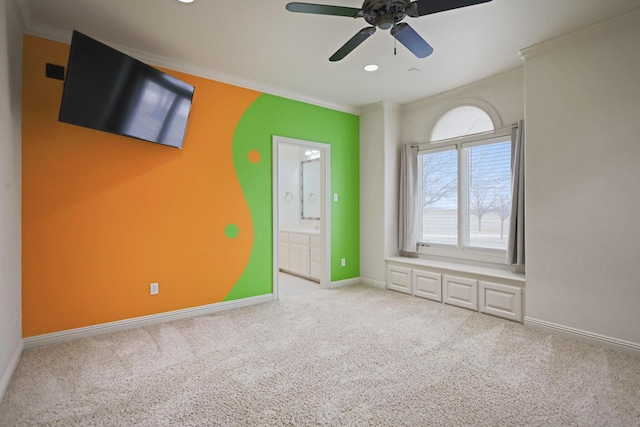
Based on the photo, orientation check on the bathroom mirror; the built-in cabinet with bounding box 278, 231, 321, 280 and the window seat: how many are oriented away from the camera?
0

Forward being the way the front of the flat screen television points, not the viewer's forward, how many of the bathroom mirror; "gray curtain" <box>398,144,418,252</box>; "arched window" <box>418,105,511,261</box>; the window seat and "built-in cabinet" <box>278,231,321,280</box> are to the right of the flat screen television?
0

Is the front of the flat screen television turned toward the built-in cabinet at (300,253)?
no

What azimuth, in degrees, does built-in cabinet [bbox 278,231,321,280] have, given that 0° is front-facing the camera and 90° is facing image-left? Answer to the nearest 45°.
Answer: approximately 45°

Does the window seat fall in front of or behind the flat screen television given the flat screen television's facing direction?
in front

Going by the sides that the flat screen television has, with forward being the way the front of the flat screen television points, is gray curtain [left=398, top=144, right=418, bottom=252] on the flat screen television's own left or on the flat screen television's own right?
on the flat screen television's own left

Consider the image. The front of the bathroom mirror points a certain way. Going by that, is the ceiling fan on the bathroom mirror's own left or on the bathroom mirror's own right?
on the bathroom mirror's own left

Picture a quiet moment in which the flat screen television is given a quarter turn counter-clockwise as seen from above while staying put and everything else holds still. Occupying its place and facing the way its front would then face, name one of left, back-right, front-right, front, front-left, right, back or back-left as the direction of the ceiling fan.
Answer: right

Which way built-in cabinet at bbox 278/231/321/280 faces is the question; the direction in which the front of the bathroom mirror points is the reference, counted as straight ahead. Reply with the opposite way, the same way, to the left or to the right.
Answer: the same way

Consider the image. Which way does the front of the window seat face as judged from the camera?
facing the viewer and to the left of the viewer

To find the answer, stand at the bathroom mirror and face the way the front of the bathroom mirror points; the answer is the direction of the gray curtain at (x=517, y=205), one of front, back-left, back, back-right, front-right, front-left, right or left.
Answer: left

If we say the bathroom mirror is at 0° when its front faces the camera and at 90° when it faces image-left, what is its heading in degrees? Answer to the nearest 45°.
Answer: approximately 45°

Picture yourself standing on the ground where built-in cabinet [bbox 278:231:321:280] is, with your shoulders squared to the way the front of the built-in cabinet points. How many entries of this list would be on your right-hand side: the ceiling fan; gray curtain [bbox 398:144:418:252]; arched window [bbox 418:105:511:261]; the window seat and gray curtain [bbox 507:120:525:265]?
0

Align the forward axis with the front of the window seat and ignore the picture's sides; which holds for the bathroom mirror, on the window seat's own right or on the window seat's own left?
on the window seat's own right

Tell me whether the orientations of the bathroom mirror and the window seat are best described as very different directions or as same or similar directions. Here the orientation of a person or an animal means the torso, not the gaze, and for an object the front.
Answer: same or similar directions

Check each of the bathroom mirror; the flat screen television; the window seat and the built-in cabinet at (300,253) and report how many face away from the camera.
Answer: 0

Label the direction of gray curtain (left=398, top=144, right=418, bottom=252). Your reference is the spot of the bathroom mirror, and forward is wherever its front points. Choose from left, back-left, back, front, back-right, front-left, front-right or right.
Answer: left

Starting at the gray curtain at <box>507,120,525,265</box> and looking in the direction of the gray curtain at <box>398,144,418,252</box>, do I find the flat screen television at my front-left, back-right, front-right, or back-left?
front-left

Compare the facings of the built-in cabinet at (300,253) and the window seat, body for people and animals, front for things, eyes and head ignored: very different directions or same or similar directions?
same or similar directions

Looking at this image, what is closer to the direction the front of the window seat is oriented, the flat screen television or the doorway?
the flat screen television

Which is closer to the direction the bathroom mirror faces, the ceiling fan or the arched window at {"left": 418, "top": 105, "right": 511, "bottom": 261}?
the ceiling fan
